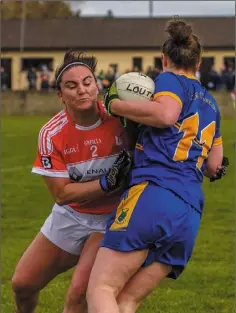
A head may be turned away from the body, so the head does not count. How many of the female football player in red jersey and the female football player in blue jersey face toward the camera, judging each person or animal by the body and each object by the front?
1

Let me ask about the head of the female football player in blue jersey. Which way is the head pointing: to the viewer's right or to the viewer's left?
to the viewer's left

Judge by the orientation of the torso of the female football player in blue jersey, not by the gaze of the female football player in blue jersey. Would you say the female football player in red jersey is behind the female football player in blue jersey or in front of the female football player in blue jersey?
in front

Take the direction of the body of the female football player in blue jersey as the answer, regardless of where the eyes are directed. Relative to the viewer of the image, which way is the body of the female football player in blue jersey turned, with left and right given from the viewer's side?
facing away from the viewer and to the left of the viewer
